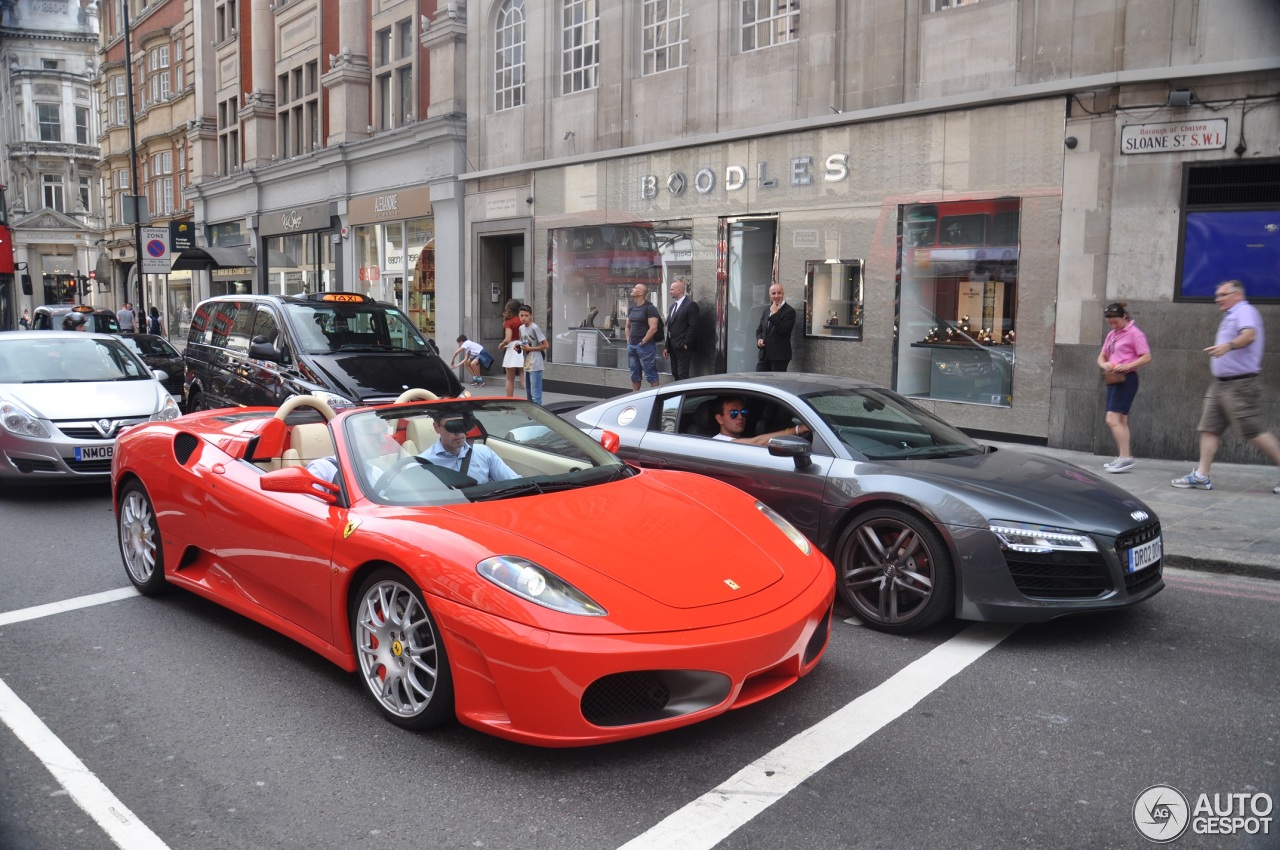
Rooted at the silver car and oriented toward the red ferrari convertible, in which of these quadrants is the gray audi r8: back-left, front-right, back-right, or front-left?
front-left

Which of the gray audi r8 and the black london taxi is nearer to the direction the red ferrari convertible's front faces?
the gray audi r8

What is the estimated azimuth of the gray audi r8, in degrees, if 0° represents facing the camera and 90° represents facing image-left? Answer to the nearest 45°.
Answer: approximately 315°

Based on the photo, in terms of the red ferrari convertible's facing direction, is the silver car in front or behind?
behind

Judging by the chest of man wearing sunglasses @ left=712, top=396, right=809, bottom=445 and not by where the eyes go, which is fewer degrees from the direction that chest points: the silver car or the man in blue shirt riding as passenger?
the man in blue shirt riding as passenger

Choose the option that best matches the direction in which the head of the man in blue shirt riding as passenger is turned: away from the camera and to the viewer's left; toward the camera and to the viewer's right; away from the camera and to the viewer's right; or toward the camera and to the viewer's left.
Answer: toward the camera and to the viewer's right

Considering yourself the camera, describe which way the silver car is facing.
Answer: facing the viewer and to the right of the viewer

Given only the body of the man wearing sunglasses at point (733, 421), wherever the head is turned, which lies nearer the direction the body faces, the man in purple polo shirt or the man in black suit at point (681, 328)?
the man in purple polo shirt

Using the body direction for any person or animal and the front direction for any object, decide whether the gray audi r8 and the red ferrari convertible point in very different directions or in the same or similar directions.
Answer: same or similar directions

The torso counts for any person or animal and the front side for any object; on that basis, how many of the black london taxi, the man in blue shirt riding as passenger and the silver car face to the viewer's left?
0

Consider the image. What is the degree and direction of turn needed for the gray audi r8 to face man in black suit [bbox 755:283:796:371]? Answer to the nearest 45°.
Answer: approximately 135° to its left
